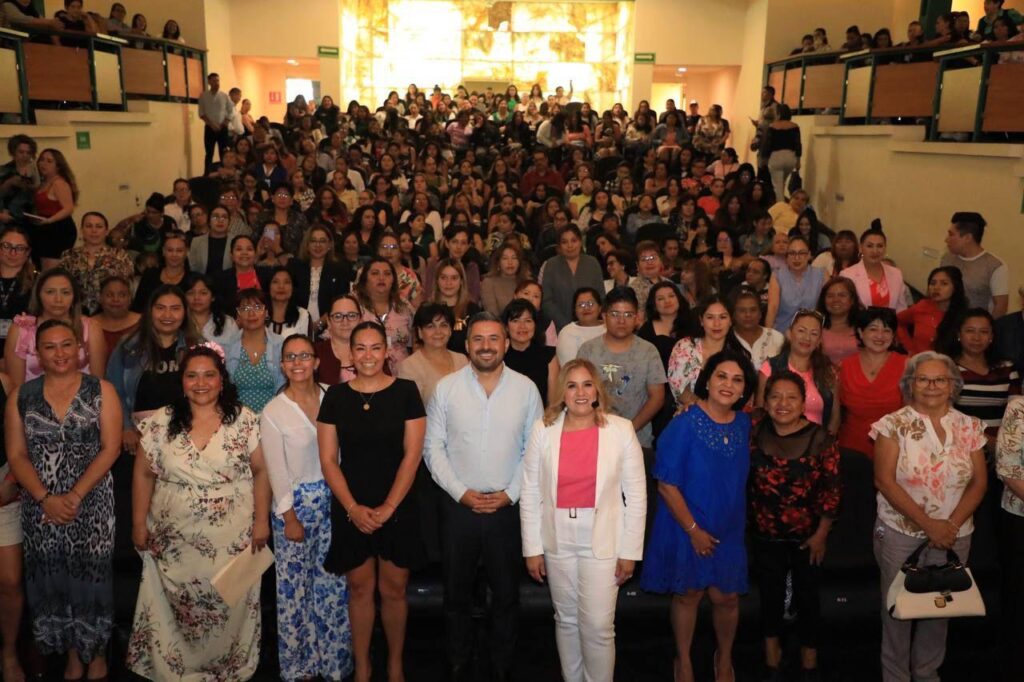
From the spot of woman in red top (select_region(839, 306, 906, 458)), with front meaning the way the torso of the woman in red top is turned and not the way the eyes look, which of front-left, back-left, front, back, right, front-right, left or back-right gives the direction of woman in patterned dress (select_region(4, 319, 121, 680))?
front-right

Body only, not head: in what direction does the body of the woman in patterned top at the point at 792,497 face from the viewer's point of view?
toward the camera

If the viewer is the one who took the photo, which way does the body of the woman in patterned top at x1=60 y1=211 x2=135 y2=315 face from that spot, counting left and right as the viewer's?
facing the viewer

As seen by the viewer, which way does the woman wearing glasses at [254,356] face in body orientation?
toward the camera

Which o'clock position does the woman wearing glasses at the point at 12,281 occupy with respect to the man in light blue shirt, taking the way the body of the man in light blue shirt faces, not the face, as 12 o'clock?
The woman wearing glasses is roughly at 4 o'clock from the man in light blue shirt.

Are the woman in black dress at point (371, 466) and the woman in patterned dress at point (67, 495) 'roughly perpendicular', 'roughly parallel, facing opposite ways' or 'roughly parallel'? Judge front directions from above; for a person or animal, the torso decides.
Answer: roughly parallel

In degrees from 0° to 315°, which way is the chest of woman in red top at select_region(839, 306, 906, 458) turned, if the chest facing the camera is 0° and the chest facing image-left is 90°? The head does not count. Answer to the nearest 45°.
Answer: approximately 0°

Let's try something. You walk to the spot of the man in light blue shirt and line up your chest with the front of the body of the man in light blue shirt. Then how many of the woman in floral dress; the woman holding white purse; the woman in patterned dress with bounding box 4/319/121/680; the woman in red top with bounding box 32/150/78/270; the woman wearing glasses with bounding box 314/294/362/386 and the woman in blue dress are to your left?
2

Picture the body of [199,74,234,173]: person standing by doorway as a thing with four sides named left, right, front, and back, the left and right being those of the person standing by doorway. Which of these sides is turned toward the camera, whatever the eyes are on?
front

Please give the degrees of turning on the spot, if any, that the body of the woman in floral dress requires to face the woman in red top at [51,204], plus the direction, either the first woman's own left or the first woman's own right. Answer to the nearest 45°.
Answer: approximately 180°

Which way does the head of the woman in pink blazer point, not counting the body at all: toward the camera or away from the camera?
toward the camera

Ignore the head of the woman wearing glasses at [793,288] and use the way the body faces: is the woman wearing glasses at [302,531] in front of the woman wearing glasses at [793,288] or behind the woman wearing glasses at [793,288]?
in front
